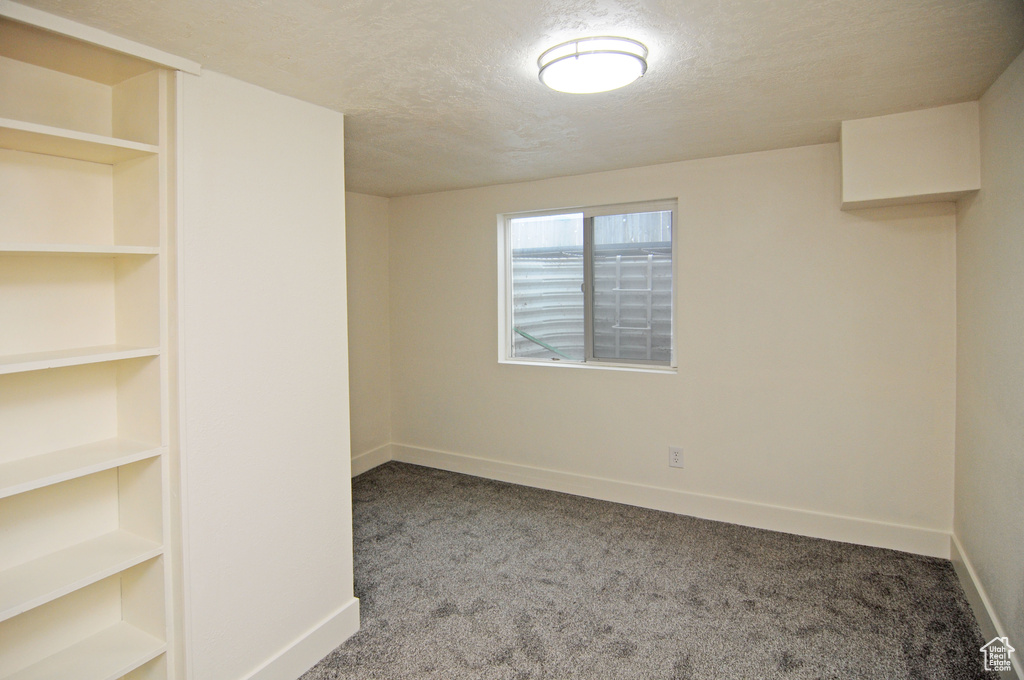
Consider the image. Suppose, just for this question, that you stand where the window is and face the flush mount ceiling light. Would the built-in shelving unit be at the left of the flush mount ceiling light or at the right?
right

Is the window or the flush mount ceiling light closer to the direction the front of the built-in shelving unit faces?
the flush mount ceiling light

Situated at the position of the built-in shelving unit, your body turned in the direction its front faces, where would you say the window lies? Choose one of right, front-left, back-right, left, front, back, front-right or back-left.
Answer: front-left

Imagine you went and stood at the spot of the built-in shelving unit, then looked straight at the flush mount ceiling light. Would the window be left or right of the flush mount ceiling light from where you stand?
left

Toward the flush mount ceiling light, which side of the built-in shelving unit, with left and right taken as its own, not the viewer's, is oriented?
front

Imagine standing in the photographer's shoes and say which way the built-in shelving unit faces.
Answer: facing the viewer and to the right of the viewer
